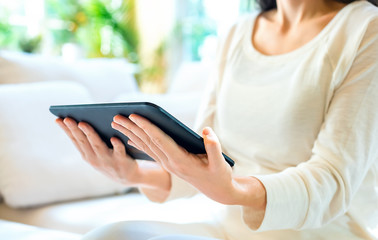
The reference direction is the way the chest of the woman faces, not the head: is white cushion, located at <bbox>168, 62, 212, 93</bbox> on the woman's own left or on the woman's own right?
on the woman's own right

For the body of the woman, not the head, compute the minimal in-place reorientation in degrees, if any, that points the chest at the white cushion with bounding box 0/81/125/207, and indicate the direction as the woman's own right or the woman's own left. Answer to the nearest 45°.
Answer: approximately 90° to the woman's own right

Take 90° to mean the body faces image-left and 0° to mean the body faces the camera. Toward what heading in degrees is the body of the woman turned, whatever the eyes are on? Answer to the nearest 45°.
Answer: approximately 45°
